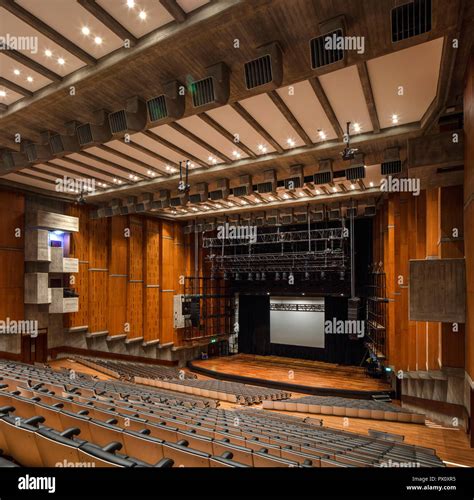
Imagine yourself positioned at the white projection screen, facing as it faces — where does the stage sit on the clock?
The stage is roughly at 12 o'clock from the white projection screen.

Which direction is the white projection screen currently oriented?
toward the camera

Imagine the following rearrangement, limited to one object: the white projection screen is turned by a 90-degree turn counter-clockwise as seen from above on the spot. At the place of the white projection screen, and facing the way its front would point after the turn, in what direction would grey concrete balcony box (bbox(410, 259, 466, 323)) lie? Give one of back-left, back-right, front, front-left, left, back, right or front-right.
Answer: right
